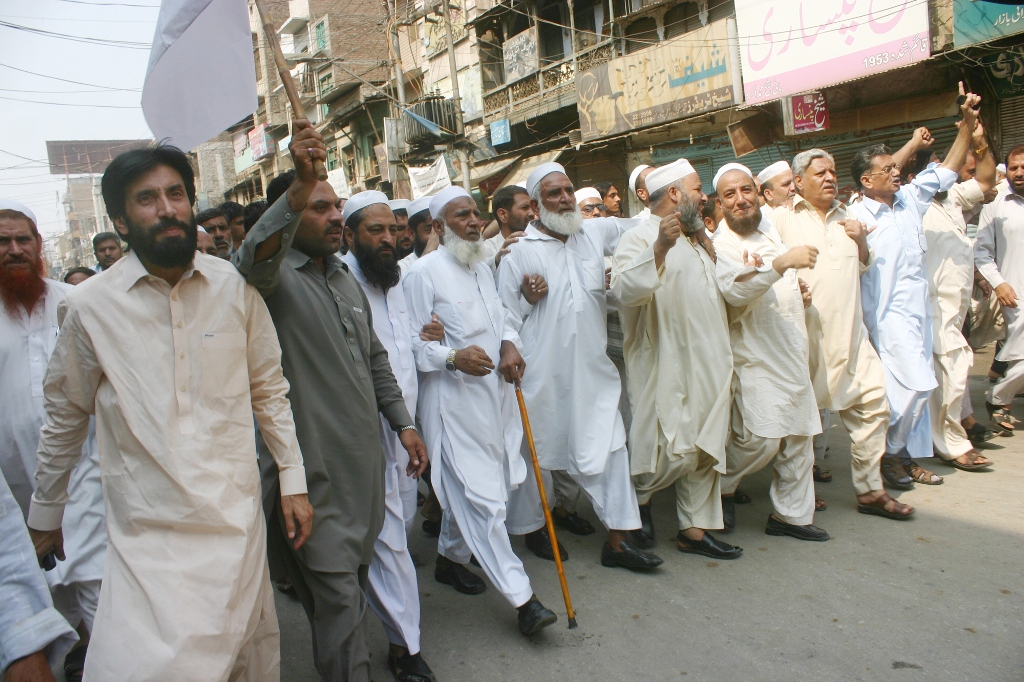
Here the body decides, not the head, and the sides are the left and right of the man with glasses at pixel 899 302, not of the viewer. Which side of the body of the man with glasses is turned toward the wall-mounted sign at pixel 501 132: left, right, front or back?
back

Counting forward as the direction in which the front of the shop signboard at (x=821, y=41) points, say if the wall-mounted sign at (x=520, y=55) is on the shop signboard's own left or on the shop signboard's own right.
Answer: on the shop signboard's own right

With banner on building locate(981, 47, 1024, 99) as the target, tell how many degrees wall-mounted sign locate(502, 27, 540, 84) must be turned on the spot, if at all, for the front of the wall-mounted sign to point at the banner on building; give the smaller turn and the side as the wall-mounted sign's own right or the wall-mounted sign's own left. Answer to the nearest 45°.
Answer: approximately 90° to the wall-mounted sign's own left

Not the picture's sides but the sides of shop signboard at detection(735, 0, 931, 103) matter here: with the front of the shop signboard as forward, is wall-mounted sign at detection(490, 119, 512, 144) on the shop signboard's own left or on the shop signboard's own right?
on the shop signboard's own right

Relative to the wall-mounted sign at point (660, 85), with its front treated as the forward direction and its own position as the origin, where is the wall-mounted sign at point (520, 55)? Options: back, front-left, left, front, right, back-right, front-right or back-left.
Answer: right

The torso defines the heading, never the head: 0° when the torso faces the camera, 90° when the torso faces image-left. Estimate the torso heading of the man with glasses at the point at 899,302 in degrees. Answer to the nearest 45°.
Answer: approximately 315°
